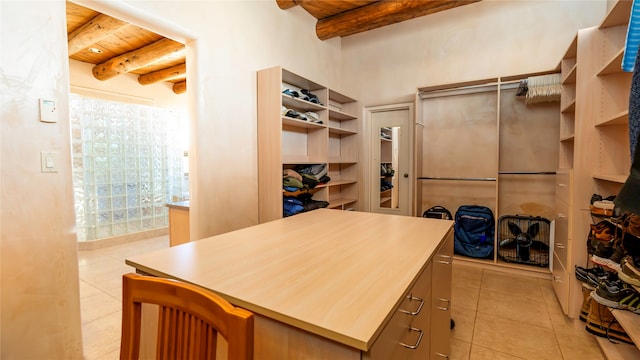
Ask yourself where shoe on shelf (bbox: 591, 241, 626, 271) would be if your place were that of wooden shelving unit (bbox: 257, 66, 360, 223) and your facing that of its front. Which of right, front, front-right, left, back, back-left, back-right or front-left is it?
front

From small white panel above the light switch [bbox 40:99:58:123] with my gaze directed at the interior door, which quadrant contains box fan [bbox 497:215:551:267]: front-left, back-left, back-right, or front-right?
front-right

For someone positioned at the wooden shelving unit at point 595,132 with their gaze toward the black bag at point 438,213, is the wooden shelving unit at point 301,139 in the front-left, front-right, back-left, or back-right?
front-left

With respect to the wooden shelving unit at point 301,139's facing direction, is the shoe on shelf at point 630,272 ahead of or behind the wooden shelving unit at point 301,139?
ahead

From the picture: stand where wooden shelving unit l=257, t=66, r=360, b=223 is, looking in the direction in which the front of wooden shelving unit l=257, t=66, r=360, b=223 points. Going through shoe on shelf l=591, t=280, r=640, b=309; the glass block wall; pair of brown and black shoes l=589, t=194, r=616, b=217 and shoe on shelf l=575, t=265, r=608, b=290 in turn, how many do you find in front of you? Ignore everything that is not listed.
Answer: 3

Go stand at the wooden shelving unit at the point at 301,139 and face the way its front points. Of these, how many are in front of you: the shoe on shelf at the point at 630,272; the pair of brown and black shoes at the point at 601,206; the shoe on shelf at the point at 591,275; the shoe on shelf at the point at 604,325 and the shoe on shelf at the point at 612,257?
5

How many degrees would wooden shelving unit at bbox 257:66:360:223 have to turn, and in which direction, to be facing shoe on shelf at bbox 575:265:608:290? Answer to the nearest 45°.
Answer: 0° — it already faces it

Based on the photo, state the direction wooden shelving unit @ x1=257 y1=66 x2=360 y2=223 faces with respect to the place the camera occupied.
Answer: facing the viewer and to the right of the viewer

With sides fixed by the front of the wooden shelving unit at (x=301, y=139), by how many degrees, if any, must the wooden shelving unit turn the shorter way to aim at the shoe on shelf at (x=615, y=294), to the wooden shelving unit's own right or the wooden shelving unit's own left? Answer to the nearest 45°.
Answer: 0° — it already faces it

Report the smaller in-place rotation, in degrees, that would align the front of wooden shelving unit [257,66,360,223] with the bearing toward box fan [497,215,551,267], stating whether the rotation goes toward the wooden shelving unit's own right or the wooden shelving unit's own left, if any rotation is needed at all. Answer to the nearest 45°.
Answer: approximately 45° to the wooden shelving unit's own left

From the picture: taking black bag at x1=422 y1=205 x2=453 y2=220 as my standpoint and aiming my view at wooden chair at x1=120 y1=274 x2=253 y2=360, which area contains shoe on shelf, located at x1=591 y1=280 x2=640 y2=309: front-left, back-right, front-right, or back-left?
front-left

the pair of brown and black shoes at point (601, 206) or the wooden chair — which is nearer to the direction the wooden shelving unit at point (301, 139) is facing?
the pair of brown and black shoes

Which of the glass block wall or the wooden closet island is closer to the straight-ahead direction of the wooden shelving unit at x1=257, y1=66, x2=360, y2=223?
the wooden closet island

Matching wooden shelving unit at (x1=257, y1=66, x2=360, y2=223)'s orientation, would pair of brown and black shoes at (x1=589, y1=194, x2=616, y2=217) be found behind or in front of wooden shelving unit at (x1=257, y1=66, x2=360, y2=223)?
in front
